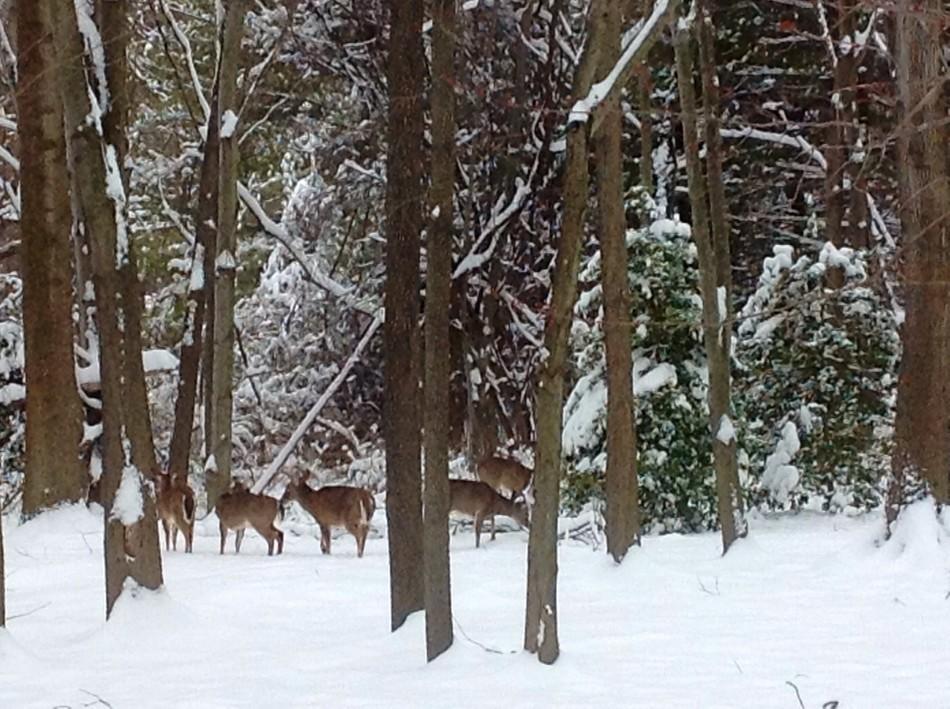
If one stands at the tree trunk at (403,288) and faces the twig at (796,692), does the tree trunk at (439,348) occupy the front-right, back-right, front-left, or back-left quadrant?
front-right

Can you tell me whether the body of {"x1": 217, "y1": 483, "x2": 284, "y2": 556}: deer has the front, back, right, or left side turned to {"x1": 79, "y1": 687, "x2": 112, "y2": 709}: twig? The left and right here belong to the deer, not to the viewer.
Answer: left

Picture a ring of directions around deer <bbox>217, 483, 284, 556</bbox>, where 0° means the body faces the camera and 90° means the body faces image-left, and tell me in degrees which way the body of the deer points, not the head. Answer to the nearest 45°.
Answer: approximately 90°

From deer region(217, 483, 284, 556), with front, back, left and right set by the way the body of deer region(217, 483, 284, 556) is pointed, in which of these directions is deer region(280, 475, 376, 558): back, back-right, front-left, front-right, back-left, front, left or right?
back

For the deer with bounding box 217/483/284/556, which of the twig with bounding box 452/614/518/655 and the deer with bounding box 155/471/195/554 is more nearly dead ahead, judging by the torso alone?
the deer

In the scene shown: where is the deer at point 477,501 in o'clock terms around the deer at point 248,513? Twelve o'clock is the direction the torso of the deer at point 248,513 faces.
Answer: the deer at point 477,501 is roughly at 6 o'clock from the deer at point 248,513.

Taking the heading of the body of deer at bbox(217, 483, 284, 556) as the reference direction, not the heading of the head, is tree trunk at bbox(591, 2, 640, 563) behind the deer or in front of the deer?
behind
